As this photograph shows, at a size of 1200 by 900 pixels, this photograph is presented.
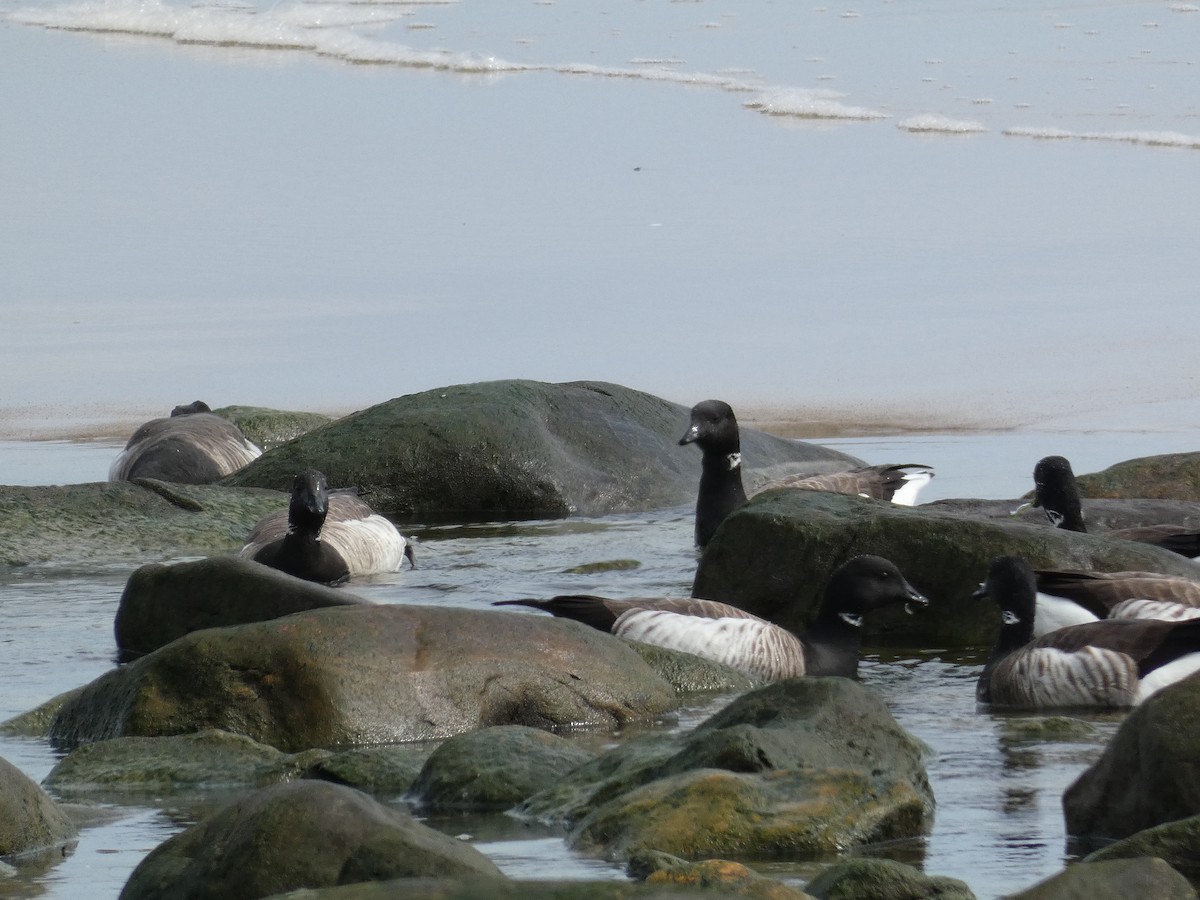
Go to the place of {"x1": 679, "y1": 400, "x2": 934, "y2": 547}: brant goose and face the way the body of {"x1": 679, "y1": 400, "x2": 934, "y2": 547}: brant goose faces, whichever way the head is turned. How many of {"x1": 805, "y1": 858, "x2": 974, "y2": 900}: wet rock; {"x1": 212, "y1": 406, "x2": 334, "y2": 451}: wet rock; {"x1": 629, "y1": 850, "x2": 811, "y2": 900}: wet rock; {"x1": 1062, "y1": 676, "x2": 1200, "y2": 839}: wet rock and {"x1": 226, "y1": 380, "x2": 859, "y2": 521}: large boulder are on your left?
3

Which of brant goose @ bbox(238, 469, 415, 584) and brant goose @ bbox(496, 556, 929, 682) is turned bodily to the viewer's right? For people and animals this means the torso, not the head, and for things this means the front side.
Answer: brant goose @ bbox(496, 556, 929, 682)

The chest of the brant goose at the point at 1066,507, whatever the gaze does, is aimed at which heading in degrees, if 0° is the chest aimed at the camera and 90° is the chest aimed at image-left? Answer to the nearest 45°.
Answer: approximately 90°

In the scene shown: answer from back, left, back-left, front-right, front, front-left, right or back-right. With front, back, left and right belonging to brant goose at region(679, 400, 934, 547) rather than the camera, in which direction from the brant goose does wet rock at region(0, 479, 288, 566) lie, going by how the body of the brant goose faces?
front

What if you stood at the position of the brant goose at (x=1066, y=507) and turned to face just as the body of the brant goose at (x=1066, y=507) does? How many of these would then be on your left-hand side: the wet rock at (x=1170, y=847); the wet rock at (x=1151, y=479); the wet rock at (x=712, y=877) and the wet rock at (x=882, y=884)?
3

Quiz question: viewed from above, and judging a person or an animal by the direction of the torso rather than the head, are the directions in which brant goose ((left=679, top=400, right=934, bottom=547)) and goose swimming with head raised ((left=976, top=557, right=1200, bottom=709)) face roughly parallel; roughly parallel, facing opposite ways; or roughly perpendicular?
roughly parallel

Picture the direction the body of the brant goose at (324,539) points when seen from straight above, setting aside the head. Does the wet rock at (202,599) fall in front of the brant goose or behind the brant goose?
in front

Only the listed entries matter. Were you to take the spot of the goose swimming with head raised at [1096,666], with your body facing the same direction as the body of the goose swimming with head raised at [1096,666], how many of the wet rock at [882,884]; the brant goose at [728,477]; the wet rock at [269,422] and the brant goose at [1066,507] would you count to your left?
1

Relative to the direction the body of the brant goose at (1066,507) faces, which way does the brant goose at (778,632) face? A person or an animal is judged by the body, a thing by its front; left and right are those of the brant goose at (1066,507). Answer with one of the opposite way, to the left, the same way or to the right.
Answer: the opposite way

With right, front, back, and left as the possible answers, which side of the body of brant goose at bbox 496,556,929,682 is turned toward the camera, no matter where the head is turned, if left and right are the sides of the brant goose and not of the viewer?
right

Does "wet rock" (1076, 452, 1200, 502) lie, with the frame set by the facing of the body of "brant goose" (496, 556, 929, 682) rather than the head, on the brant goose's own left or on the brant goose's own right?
on the brant goose's own left

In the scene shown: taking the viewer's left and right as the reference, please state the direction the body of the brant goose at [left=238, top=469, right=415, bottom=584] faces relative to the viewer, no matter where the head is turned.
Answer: facing the viewer and to the left of the viewer

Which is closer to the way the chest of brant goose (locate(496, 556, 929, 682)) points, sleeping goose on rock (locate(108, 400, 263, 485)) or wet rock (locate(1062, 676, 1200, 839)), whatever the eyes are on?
the wet rock

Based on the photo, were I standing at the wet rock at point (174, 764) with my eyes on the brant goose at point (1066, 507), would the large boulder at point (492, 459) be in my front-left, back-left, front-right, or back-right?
front-left

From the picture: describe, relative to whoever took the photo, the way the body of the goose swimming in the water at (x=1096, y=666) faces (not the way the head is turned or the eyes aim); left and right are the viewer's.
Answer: facing to the left of the viewer

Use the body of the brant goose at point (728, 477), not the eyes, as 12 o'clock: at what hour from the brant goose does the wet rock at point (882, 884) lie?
The wet rock is roughly at 9 o'clock from the brant goose.

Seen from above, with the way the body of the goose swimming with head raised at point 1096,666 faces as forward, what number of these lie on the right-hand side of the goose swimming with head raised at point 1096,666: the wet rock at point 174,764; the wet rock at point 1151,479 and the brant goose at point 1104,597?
2

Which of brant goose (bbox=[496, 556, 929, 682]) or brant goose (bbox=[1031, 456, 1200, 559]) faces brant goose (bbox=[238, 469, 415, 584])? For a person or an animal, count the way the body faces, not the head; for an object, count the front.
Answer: brant goose (bbox=[1031, 456, 1200, 559])

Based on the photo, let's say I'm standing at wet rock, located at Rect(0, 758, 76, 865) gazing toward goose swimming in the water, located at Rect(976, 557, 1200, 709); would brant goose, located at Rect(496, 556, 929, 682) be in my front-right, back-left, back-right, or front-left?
front-left

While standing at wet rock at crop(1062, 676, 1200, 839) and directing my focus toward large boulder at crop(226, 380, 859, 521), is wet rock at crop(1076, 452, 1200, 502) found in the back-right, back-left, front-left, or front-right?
front-right

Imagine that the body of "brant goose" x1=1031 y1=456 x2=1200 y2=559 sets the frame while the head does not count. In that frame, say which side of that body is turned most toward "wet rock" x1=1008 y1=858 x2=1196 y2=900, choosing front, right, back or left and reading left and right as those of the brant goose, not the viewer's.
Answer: left
